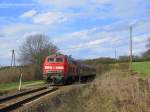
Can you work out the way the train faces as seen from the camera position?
facing the viewer and to the left of the viewer
